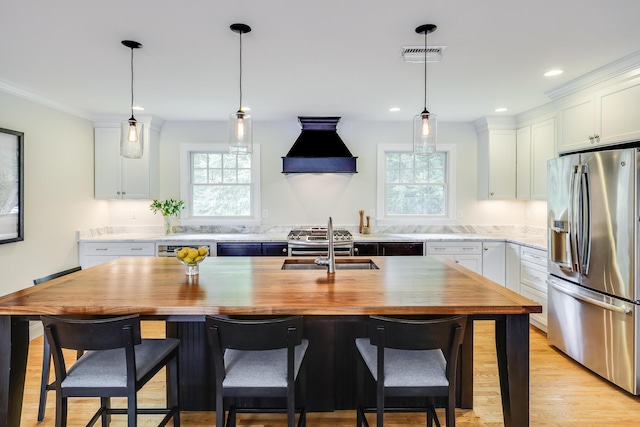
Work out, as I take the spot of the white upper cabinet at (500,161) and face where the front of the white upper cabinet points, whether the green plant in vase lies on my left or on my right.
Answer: on my right

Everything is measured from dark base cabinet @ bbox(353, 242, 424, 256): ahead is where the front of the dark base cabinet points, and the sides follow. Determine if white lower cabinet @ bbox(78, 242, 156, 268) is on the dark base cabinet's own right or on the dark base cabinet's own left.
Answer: on the dark base cabinet's own right

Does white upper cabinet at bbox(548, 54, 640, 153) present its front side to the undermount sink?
yes

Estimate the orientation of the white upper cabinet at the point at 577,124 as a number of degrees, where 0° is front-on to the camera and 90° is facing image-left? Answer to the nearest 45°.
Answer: approximately 45°
